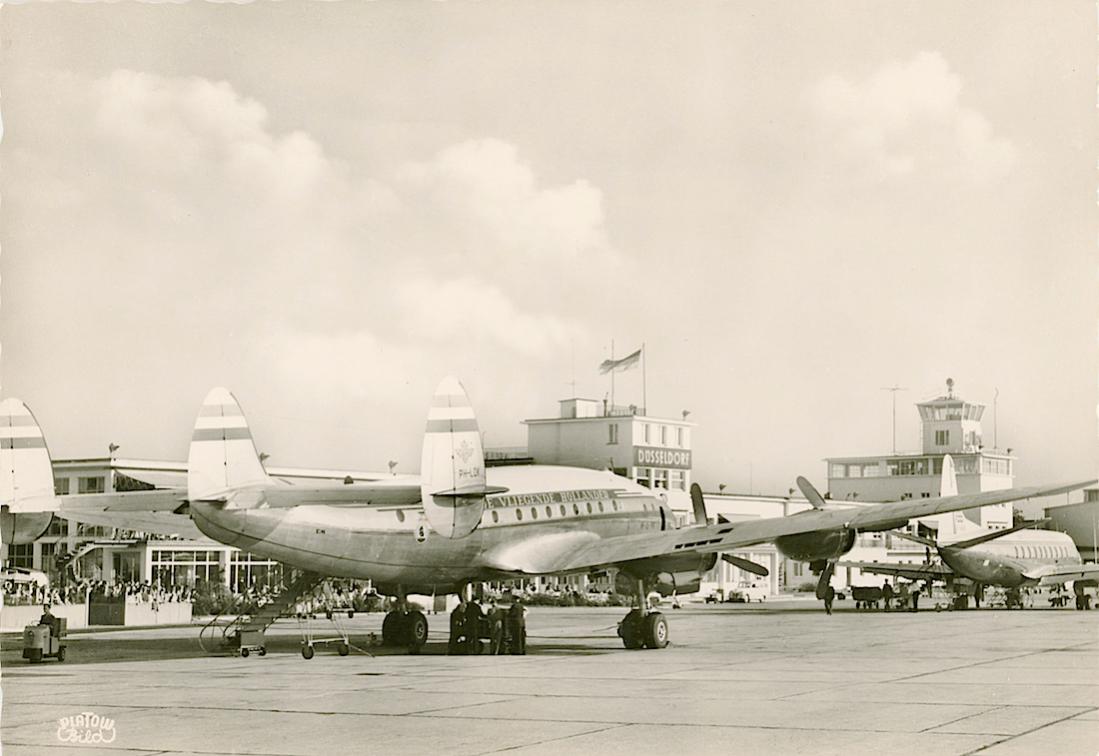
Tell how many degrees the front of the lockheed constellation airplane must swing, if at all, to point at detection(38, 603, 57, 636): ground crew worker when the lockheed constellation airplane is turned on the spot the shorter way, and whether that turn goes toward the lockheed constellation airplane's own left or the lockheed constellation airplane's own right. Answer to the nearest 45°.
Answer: approximately 135° to the lockheed constellation airplane's own left

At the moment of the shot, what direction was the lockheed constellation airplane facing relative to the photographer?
facing away from the viewer and to the right of the viewer

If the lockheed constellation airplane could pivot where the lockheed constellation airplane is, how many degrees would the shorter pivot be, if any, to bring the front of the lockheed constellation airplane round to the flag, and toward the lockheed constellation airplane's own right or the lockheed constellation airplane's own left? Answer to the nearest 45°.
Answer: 0° — it already faces it

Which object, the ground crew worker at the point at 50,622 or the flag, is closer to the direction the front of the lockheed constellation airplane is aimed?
the flag
